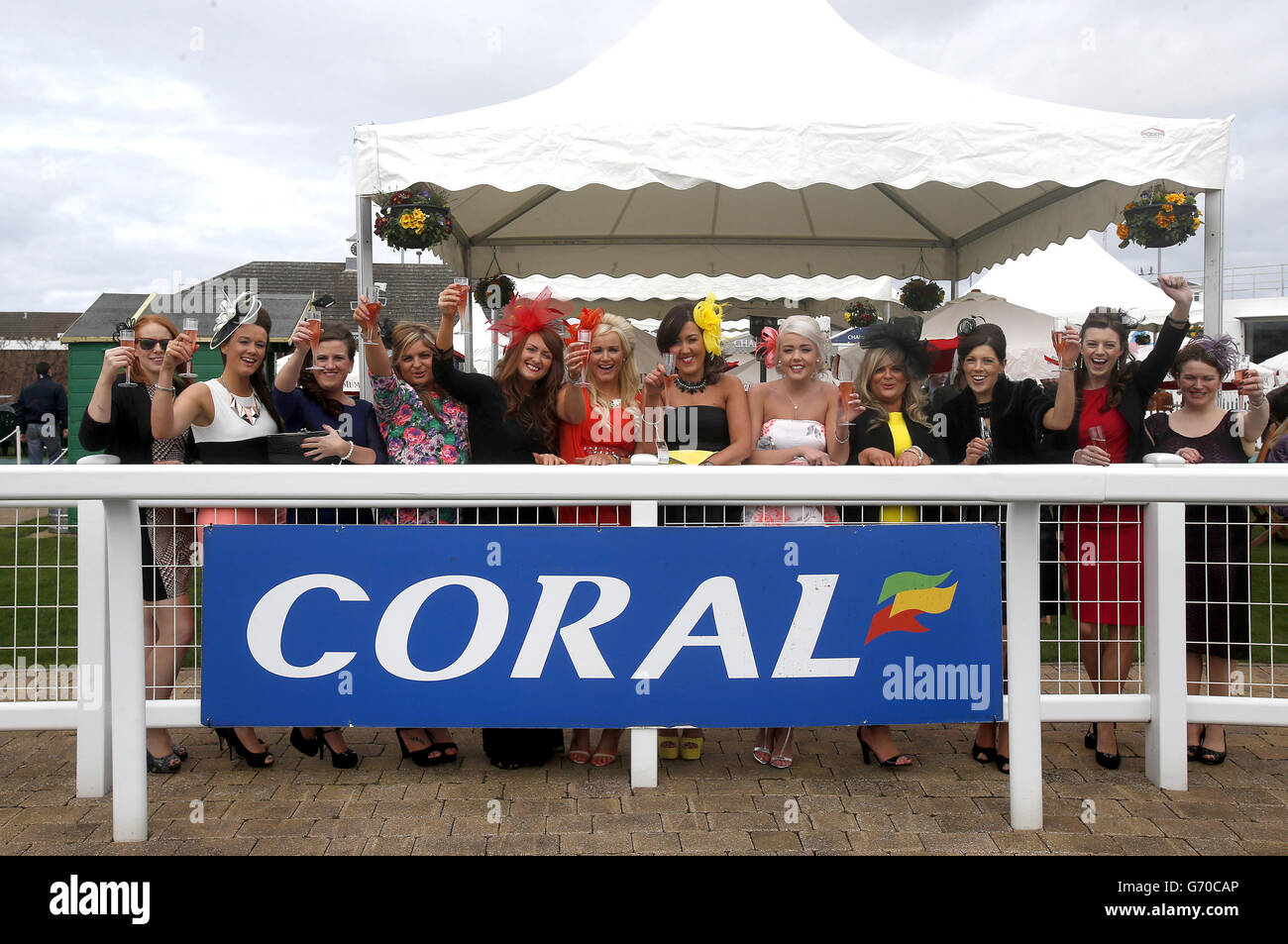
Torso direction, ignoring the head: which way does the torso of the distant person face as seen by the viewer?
away from the camera

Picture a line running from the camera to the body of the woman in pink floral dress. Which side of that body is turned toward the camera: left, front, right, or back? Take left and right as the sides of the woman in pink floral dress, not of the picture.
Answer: front

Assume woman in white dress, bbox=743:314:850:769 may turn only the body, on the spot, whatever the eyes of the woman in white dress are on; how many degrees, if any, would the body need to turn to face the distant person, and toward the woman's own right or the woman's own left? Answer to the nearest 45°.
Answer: approximately 135° to the woman's own right

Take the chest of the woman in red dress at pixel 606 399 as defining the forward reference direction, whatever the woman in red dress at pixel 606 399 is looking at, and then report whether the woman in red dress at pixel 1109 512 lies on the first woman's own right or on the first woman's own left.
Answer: on the first woman's own left

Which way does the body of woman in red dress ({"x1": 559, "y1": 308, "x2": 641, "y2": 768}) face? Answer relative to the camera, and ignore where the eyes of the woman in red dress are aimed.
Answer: toward the camera

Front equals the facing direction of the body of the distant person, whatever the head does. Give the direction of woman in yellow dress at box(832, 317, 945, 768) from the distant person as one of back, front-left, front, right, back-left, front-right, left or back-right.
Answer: back

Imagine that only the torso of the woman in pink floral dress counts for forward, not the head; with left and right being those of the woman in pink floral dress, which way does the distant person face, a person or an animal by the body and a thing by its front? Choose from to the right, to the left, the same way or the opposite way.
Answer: the opposite way
